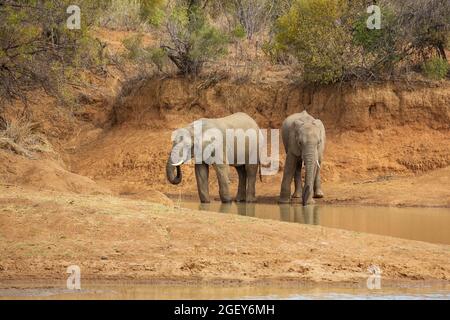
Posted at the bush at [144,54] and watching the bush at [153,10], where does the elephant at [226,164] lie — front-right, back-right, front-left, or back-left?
back-right

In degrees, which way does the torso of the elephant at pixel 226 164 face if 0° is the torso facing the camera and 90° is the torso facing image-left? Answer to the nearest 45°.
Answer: approximately 90°

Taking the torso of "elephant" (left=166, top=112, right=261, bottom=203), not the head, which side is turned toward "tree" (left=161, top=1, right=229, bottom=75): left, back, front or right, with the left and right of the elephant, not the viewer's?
right

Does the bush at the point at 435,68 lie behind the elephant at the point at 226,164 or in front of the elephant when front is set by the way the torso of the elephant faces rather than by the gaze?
behind

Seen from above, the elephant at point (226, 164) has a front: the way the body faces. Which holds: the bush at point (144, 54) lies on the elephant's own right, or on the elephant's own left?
on the elephant's own right

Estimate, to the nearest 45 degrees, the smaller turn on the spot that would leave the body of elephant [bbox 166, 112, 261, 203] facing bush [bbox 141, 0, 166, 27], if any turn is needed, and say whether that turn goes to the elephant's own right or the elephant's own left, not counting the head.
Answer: approximately 90° to the elephant's own right

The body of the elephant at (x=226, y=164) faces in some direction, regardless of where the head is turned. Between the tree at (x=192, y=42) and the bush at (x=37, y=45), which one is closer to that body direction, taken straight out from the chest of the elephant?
the bush

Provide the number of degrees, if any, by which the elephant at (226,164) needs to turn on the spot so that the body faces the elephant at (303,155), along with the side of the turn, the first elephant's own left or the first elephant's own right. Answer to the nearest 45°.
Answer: approximately 180°
